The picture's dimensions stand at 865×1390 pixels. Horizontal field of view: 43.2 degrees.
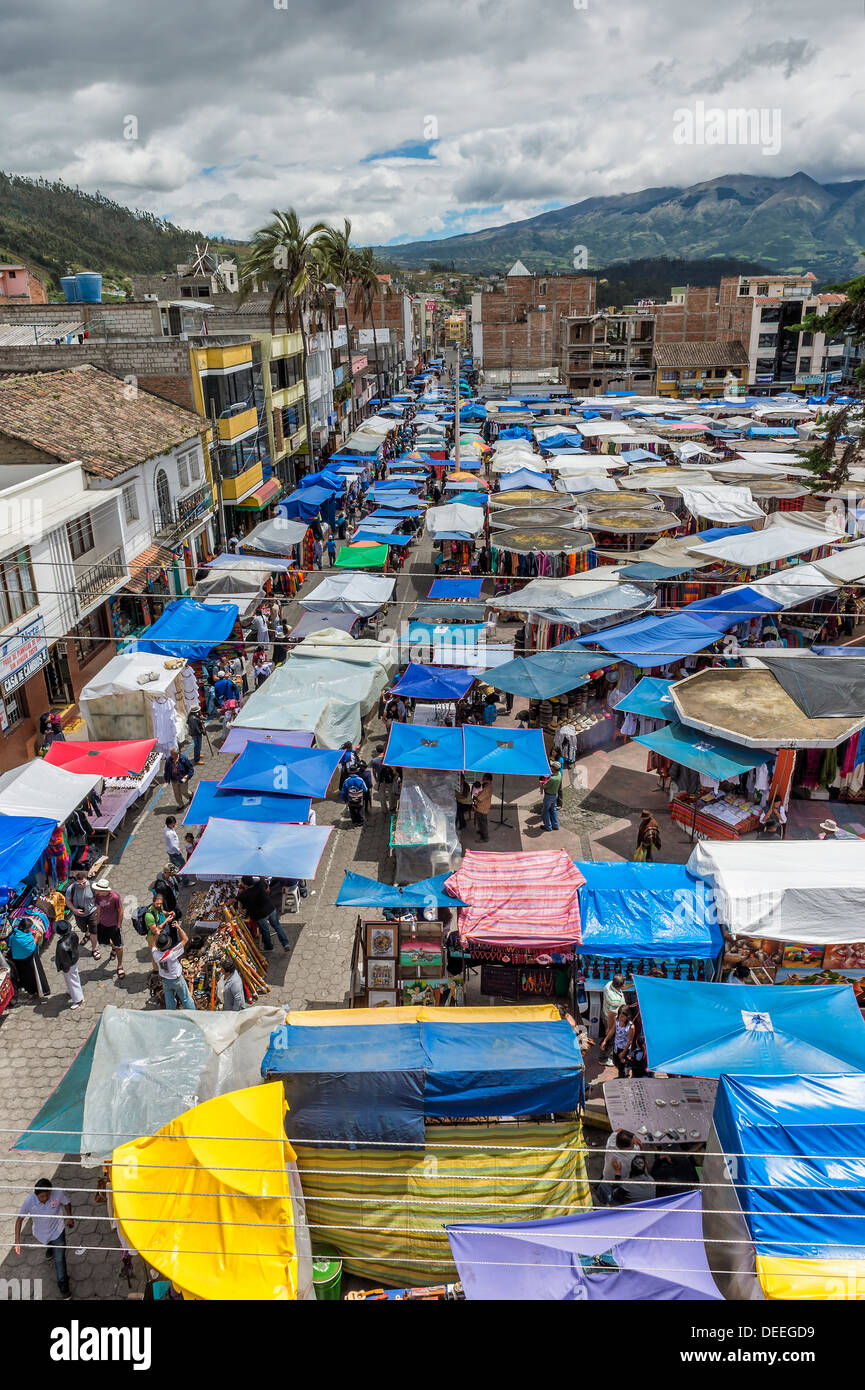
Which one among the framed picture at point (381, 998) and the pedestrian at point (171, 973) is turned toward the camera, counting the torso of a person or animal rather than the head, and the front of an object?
the framed picture

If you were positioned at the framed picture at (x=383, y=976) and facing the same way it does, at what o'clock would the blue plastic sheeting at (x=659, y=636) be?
The blue plastic sheeting is roughly at 7 o'clock from the framed picture.

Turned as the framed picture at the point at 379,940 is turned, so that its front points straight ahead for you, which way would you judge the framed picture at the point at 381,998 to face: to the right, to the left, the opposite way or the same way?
the same way

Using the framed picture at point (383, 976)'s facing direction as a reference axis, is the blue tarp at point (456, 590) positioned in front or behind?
behind

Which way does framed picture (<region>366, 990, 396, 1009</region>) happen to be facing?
toward the camera

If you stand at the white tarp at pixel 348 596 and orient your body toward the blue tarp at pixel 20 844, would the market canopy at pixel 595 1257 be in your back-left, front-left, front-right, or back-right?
front-left

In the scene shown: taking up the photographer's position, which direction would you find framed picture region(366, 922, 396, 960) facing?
facing the viewer

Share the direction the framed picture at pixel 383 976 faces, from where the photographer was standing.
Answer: facing the viewer

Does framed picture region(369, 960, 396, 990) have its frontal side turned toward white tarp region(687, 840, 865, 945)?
no

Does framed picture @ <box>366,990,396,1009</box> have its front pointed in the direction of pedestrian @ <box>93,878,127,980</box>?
no

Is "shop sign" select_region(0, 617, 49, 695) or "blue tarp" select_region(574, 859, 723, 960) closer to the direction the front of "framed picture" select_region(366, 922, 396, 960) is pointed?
the blue tarp

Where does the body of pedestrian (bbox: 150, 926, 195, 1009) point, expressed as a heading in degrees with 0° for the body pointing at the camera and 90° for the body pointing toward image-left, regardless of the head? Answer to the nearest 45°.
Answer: approximately 225°

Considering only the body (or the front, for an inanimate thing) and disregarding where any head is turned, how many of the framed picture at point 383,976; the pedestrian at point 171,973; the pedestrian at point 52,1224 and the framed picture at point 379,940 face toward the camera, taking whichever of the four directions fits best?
3

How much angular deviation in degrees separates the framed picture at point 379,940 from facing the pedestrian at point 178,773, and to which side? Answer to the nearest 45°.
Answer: approximately 135° to its right

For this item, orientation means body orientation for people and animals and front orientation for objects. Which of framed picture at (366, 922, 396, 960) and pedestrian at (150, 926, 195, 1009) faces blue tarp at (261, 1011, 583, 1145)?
the framed picture

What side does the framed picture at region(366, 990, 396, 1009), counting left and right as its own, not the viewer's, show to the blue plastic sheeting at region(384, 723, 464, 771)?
back
